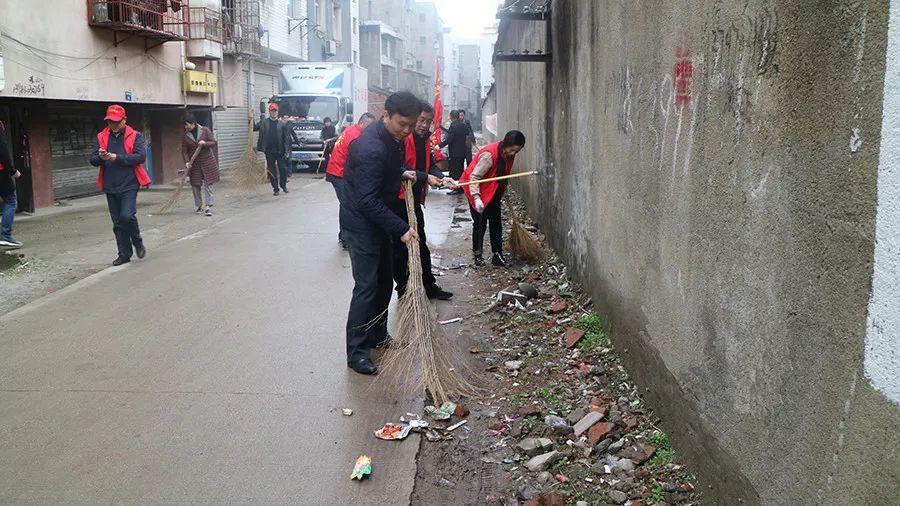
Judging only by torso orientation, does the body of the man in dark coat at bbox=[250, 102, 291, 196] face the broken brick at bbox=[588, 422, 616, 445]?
yes

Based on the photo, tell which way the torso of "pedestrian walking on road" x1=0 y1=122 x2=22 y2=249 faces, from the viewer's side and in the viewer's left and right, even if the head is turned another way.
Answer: facing to the right of the viewer

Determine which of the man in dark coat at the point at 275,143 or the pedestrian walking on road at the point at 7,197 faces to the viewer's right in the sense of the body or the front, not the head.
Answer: the pedestrian walking on road

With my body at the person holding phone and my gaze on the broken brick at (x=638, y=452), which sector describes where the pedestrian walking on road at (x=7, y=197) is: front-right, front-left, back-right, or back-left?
back-right

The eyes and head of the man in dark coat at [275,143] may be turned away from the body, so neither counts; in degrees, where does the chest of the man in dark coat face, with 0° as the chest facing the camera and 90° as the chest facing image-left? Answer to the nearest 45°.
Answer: approximately 0°

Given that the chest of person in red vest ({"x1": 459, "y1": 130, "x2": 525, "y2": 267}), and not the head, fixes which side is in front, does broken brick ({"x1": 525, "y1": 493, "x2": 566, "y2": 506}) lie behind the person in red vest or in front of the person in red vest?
in front
